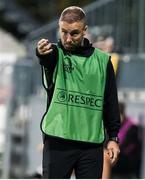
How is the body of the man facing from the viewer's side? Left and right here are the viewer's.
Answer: facing the viewer
